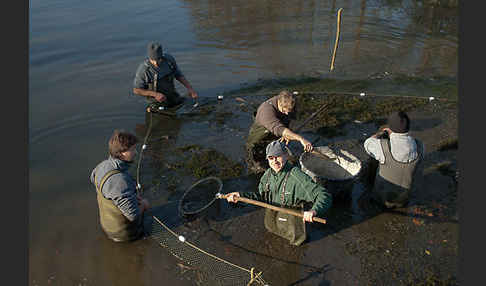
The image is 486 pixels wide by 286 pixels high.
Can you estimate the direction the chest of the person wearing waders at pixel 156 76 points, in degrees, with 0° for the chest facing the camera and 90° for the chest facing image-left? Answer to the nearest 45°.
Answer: approximately 0°

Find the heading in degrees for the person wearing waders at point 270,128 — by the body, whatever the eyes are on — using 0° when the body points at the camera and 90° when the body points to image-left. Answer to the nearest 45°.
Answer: approximately 315°

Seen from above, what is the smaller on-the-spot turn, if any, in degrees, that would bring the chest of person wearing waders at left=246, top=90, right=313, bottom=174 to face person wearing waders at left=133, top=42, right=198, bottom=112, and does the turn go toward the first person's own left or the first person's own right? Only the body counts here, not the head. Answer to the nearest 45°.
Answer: approximately 180°

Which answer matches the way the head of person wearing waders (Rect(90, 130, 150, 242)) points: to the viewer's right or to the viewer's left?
to the viewer's right

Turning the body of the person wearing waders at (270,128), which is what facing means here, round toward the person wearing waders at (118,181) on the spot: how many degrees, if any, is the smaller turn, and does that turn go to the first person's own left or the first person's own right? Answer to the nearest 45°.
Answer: approximately 90° to the first person's own right
